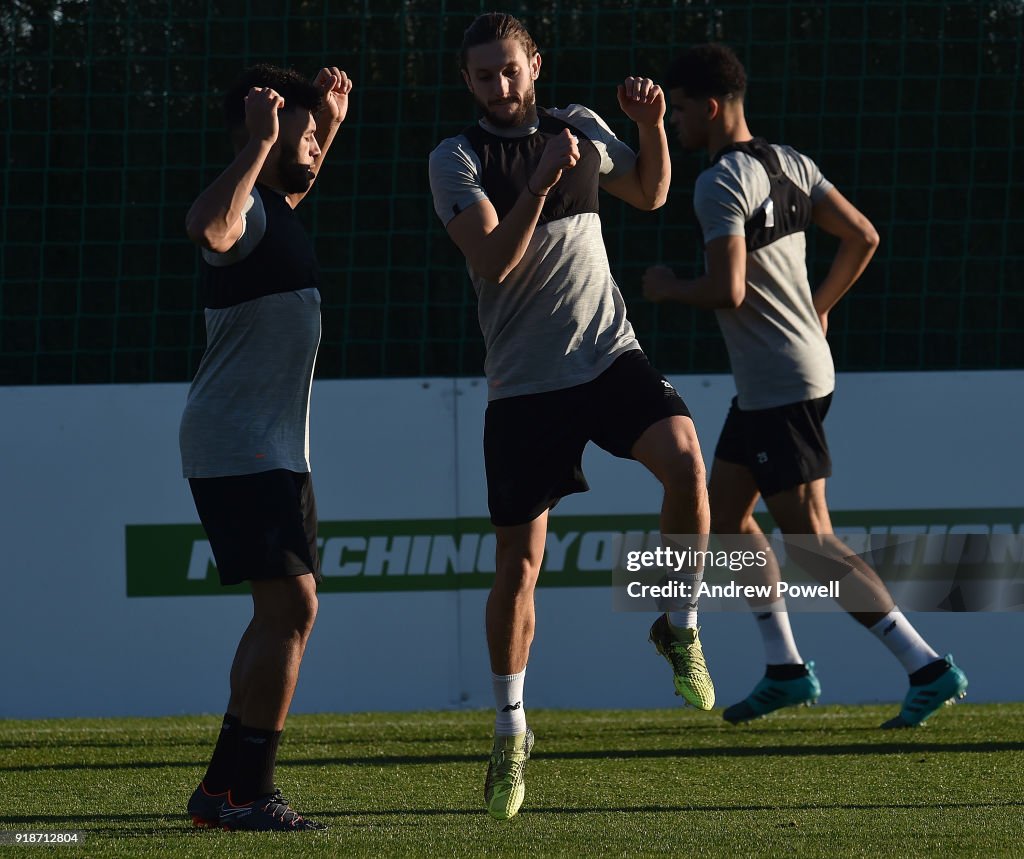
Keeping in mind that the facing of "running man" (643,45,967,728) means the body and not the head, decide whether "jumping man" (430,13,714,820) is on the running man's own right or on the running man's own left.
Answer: on the running man's own left

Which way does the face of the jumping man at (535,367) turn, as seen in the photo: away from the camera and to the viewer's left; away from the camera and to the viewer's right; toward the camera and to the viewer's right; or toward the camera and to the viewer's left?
toward the camera and to the viewer's left

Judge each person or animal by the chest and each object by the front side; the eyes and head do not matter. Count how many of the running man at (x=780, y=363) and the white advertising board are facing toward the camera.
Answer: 1

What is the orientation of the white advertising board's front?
toward the camera

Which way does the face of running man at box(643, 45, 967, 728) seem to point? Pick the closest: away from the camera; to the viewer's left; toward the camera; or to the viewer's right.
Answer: to the viewer's left

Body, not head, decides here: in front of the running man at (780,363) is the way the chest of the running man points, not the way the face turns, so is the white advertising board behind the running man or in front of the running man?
in front

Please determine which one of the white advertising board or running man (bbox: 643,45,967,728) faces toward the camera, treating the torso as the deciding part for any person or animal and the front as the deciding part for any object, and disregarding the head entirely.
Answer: the white advertising board

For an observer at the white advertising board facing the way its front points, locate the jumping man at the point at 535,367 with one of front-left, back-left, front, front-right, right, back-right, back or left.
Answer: front

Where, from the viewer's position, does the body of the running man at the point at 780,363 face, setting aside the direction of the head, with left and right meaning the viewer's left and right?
facing away from the viewer and to the left of the viewer
